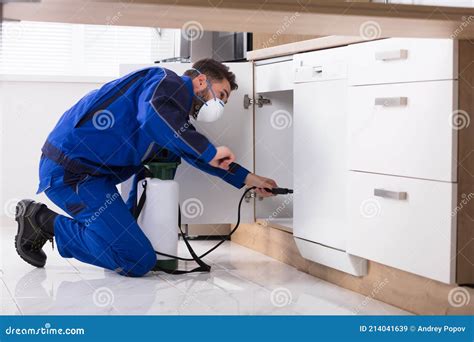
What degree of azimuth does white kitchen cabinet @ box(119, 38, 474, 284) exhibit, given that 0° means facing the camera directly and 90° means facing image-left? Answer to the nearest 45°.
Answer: approximately 45°

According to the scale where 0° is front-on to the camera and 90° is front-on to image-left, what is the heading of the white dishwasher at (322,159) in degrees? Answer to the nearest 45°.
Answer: approximately 45°

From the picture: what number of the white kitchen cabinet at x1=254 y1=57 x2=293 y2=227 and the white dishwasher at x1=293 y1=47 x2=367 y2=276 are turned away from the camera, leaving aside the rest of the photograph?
0
